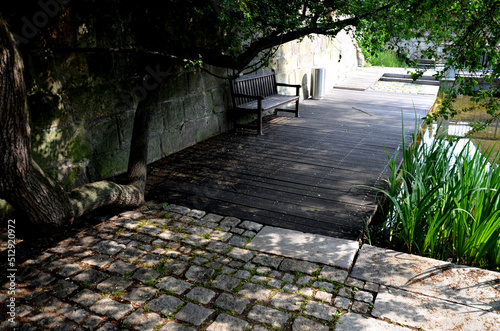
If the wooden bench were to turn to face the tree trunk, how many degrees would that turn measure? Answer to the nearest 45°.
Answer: approximately 45° to its right

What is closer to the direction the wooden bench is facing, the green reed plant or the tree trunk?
the green reed plant

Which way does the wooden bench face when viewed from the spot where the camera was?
facing the viewer and to the right of the viewer

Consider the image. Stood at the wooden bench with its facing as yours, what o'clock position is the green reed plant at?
The green reed plant is roughly at 1 o'clock from the wooden bench.
